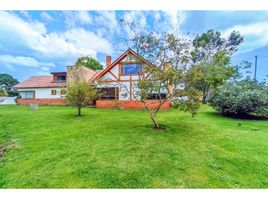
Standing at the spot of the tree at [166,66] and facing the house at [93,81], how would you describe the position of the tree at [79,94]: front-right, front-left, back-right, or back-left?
front-left

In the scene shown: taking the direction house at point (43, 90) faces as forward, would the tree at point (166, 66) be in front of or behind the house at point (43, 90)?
in front

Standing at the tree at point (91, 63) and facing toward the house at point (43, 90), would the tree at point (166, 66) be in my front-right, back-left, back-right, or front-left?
front-left

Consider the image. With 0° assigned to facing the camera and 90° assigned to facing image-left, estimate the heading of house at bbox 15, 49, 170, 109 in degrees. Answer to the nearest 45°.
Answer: approximately 0°

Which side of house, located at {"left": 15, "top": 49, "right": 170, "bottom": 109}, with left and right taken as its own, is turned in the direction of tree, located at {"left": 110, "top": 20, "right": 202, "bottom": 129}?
front

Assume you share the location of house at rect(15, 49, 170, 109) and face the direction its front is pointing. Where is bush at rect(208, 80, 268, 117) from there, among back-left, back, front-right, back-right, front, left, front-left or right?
front-left

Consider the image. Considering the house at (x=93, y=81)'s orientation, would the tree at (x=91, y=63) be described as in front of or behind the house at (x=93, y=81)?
behind
